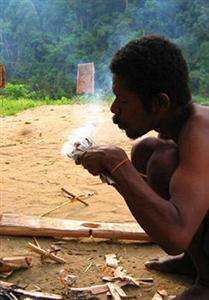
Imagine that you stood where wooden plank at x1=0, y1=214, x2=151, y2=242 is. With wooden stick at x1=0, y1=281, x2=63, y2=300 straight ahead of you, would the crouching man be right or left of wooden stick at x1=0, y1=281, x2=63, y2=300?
left

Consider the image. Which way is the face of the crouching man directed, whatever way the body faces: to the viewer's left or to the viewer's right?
to the viewer's left

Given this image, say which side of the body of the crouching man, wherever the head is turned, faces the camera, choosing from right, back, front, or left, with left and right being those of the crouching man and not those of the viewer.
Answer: left
